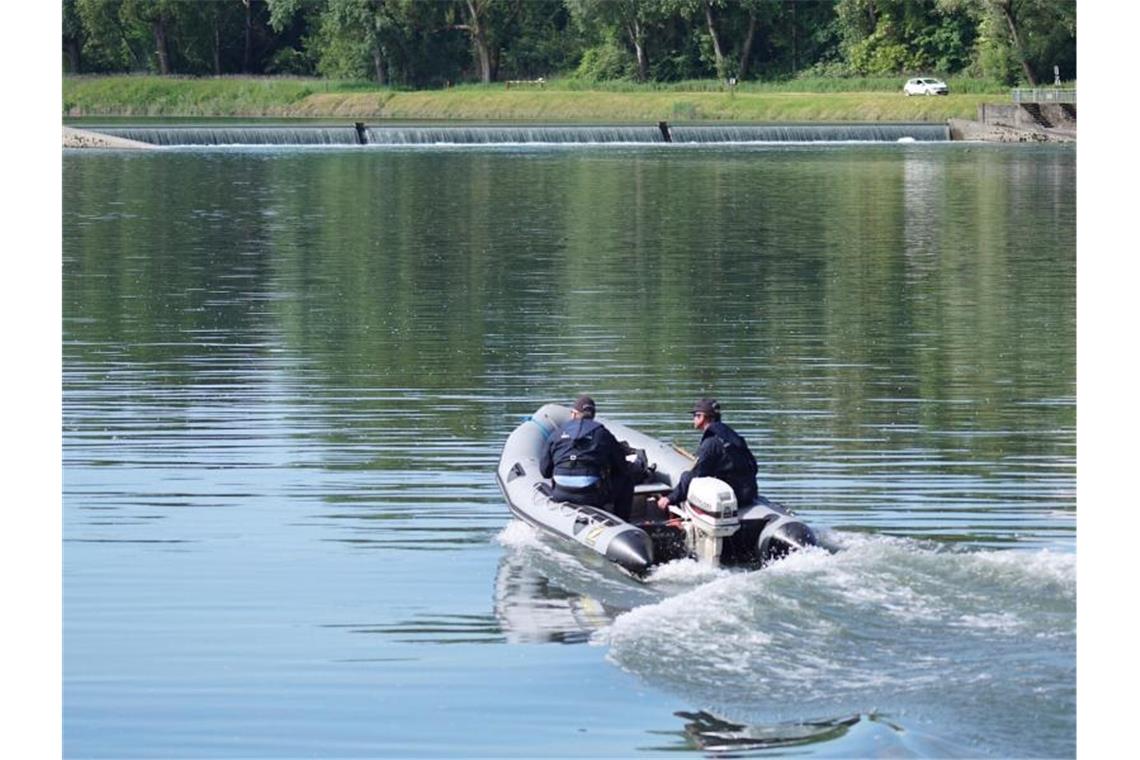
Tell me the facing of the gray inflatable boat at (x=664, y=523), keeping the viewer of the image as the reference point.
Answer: facing away from the viewer and to the left of the viewer

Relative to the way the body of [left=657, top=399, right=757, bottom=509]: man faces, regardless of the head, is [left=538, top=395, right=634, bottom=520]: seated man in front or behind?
in front

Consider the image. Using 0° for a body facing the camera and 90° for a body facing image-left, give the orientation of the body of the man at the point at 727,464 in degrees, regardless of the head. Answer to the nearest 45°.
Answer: approximately 90°
